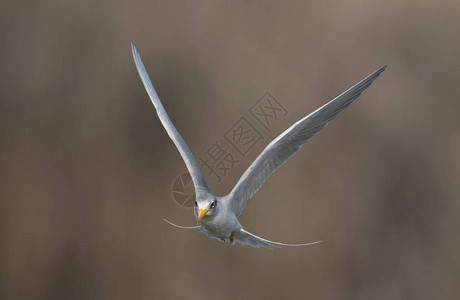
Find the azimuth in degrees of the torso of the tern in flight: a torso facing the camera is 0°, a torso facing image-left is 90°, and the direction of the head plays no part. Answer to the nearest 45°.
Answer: approximately 45°
